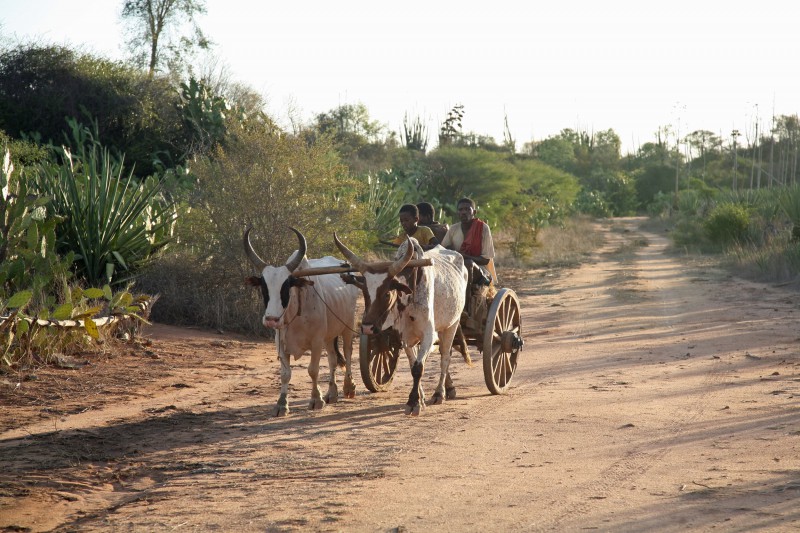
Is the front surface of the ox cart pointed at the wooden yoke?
yes

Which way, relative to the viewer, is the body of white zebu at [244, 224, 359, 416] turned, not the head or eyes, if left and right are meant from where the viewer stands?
facing the viewer and to the left of the viewer

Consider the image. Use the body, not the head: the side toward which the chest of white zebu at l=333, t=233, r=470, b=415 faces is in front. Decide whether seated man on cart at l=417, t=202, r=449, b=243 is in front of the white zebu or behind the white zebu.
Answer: behind

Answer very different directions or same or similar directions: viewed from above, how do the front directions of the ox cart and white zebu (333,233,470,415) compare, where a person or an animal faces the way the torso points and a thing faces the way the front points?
same or similar directions

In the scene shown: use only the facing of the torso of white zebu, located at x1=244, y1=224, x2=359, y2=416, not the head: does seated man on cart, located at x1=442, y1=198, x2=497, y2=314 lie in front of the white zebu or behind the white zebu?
behind

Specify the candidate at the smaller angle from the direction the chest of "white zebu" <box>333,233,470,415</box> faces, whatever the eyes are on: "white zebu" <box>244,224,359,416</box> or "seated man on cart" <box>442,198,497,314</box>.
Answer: the white zebu

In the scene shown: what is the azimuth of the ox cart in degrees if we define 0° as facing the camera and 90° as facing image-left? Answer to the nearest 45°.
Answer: approximately 45°

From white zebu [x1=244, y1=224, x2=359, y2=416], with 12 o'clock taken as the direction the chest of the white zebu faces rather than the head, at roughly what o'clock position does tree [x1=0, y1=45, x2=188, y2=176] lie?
The tree is roughly at 4 o'clock from the white zebu.

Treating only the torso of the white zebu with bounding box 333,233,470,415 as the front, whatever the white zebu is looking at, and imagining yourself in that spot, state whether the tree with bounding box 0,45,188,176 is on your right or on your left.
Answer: on your right

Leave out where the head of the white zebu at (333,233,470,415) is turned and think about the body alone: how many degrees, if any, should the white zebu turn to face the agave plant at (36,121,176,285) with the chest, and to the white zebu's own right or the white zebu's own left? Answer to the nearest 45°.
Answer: approximately 90° to the white zebu's own right

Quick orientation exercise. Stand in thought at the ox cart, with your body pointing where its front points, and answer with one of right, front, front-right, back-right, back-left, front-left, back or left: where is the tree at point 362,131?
back-right
